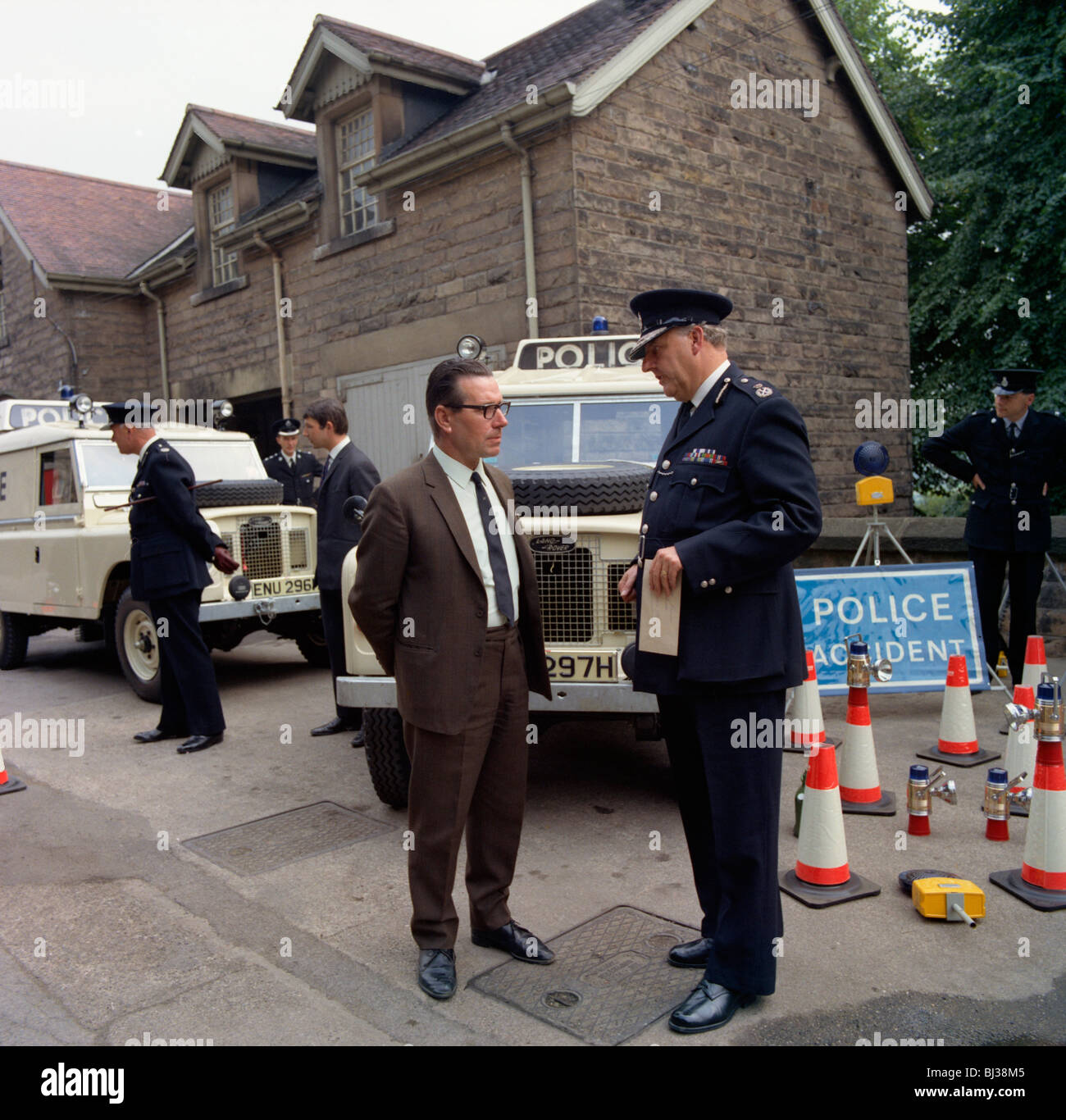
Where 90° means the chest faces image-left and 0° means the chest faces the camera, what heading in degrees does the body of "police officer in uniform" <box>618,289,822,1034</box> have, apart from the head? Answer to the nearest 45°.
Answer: approximately 45°

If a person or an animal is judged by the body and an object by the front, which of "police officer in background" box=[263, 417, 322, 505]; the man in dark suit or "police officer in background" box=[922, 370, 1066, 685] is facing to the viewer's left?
the man in dark suit

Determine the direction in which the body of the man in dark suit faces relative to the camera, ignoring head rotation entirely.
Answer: to the viewer's left

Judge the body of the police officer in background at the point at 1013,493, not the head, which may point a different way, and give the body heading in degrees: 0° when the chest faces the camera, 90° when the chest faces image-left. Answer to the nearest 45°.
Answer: approximately 0°

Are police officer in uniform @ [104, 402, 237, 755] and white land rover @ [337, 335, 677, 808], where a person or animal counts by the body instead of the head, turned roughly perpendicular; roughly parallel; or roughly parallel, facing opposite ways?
roughly perpendicular

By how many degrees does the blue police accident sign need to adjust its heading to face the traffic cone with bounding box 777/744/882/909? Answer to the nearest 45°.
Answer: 0° — it already faces it

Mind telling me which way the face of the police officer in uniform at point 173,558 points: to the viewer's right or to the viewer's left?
to the viewer's left

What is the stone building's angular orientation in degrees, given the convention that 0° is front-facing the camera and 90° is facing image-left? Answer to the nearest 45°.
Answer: approximately 45°

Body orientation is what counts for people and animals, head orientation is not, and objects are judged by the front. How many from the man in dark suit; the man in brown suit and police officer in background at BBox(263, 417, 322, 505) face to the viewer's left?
1

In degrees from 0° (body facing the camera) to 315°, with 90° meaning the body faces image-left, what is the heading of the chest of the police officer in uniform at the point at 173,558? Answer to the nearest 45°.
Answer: approximately 90°

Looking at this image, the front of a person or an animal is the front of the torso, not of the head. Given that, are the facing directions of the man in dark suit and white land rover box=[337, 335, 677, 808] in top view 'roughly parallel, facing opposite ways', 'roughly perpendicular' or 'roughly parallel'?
roughly perpendicular

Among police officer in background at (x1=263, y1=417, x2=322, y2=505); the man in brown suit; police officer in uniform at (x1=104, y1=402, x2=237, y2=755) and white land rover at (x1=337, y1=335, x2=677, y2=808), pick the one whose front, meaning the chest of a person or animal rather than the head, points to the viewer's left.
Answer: the police officer in uniform
